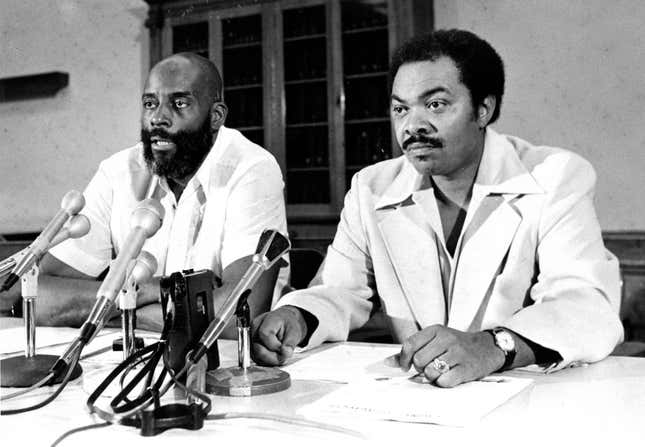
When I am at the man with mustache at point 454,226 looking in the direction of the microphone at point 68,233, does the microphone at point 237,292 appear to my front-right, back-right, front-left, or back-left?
front-left

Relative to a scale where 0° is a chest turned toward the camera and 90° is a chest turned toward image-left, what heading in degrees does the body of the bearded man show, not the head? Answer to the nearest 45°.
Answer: approximately 45°

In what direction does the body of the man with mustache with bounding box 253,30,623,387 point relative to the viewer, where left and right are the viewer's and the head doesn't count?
facing the viewer and to the left of the viewer

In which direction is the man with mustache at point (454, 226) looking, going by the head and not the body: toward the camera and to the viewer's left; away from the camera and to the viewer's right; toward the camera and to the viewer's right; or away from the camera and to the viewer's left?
toward the camera and to the viewer's left

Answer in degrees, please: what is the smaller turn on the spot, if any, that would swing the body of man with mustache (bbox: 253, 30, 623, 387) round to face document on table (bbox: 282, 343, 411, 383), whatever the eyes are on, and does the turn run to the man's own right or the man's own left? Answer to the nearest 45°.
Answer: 0° — they already face it

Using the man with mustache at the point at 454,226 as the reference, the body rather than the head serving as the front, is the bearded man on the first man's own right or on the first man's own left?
on the first man's own right

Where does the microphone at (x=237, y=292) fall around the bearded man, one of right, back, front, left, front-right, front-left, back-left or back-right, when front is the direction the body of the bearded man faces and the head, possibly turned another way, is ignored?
front-left

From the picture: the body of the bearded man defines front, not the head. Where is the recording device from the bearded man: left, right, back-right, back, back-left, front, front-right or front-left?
front-left

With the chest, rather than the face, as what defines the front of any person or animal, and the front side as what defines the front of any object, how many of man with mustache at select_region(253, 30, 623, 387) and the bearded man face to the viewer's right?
0

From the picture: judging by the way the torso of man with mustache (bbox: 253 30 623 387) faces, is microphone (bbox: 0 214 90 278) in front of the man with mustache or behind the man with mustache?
in front

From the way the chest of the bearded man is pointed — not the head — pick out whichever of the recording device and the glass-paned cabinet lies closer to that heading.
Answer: the recording device

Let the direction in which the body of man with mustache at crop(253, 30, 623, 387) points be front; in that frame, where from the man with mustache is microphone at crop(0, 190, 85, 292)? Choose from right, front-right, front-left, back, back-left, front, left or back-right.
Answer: front

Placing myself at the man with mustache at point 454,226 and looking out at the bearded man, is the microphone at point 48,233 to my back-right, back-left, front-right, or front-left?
front-left
